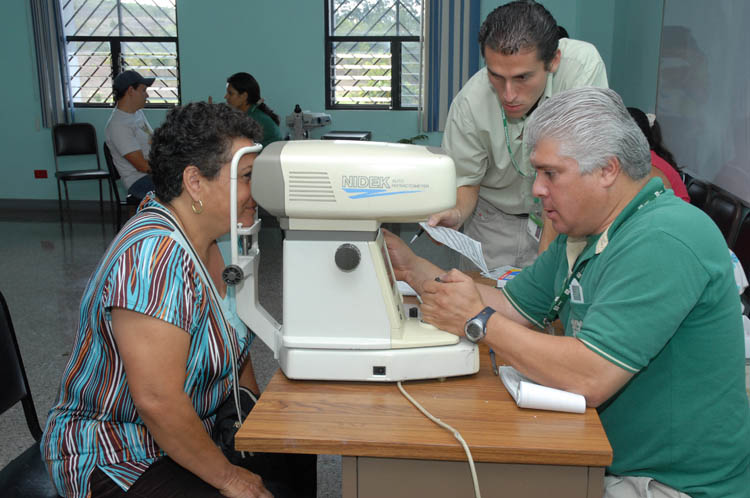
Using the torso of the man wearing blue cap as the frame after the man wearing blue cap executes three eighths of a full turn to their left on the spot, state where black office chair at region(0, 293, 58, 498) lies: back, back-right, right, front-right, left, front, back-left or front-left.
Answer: back-left

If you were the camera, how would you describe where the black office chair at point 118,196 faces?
facing to the right of the viewer

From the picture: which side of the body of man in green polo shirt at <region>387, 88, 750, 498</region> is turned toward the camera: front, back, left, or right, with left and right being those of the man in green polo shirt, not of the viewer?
left

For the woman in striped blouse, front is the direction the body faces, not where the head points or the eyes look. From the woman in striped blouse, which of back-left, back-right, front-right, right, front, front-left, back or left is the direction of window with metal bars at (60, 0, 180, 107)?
left

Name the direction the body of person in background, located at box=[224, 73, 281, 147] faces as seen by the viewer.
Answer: to the viewer's left

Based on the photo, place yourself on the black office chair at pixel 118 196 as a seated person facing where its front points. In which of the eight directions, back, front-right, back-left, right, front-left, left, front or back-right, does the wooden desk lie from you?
right

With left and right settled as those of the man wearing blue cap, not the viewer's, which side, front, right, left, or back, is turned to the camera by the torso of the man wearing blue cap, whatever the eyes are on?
right

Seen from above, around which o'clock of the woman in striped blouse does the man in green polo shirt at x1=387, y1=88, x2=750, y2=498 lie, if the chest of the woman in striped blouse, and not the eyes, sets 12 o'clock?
The man in green polo shirt is roughly at 1 o'clock from the woman in striped blouse.

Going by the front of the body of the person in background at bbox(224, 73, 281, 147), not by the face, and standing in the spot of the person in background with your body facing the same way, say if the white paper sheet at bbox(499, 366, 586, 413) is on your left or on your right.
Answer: on your left

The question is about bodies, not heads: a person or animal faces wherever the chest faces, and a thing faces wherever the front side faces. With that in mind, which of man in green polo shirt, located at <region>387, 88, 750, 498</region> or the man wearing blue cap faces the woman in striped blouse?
the man in green polo shirt

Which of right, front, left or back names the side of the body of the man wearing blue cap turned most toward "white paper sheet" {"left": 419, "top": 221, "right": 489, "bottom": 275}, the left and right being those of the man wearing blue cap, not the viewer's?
right

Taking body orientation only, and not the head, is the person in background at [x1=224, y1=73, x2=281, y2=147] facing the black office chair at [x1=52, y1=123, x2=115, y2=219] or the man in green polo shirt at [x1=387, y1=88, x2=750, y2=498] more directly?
the black office chair

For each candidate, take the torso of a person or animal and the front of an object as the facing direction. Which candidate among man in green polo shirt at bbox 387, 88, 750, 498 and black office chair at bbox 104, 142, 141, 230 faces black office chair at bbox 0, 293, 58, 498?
the man in green polo shirt

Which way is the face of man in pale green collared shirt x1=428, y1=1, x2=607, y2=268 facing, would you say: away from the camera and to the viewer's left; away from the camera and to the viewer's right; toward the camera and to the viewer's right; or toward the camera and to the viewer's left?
toward the camera and to the viewer's left

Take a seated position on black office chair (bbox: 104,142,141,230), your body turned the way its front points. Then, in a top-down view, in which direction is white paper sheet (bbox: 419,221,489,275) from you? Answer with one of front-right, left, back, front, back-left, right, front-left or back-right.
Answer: right

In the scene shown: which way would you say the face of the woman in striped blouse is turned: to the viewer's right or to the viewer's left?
to the viewer's right

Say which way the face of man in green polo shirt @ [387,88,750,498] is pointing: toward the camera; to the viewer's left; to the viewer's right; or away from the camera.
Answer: to the viewer's left

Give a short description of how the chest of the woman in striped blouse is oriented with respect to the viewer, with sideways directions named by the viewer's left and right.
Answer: facing to the right of the viewer
